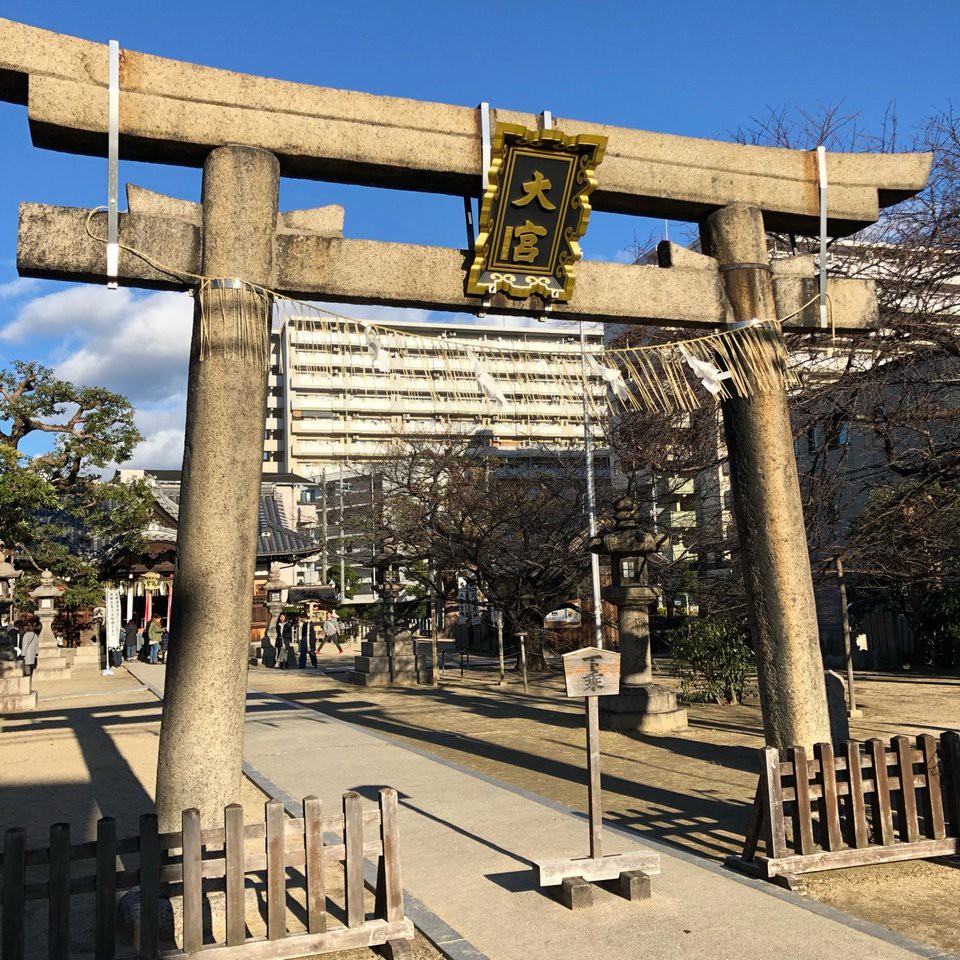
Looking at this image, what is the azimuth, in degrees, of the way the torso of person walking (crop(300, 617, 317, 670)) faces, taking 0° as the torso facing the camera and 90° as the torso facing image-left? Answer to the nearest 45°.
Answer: approximately 0°

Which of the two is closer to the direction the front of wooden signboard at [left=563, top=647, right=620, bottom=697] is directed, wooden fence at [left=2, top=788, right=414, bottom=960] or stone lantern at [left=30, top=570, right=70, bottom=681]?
the wooden fence

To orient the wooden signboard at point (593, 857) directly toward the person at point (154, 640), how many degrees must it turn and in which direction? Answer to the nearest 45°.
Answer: approximately 135° to its right

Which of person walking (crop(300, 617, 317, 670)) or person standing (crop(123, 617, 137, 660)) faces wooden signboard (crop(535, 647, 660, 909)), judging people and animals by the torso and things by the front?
person walking (crop(300, 617, 317, 670))

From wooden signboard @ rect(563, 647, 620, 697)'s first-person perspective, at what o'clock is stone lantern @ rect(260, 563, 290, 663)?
The stone lantern is roughly at 5 o'clock from the wooden signboard.
